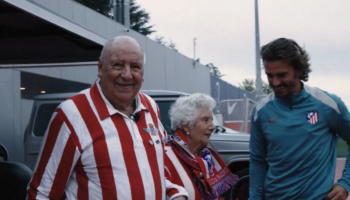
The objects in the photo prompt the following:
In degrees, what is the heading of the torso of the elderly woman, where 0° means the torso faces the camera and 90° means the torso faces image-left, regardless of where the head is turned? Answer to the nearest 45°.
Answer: approximately 315°

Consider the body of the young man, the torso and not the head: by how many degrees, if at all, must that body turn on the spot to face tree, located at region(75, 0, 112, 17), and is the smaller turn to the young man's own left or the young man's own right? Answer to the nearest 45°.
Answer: approximately 90° to the young man's own right

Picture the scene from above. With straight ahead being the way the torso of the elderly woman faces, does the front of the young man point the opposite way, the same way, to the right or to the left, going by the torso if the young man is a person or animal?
to the right

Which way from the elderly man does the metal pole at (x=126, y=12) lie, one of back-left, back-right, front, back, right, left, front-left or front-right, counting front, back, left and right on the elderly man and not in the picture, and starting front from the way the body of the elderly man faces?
back-left

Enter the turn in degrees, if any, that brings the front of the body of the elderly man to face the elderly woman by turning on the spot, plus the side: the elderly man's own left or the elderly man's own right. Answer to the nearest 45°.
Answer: approximately 90° to the elderly man's own left

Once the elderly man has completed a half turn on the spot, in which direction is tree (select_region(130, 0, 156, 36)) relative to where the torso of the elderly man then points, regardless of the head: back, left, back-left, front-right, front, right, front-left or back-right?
front-right
